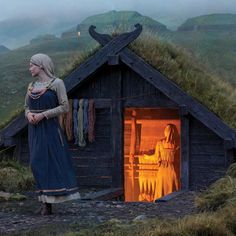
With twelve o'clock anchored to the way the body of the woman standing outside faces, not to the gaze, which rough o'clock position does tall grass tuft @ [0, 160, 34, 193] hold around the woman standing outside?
The tall grass tuft is roughly at 4 o'clock from the woman standing outside.

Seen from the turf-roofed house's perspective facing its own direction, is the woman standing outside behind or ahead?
ahead

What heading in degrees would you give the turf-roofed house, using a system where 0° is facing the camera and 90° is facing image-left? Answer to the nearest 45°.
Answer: approximately 0°

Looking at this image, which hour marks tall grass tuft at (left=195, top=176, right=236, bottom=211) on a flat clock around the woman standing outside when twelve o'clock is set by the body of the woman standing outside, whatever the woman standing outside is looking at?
The tall grass tuft is roughly at 8 o'clock from the woman standing outside.
